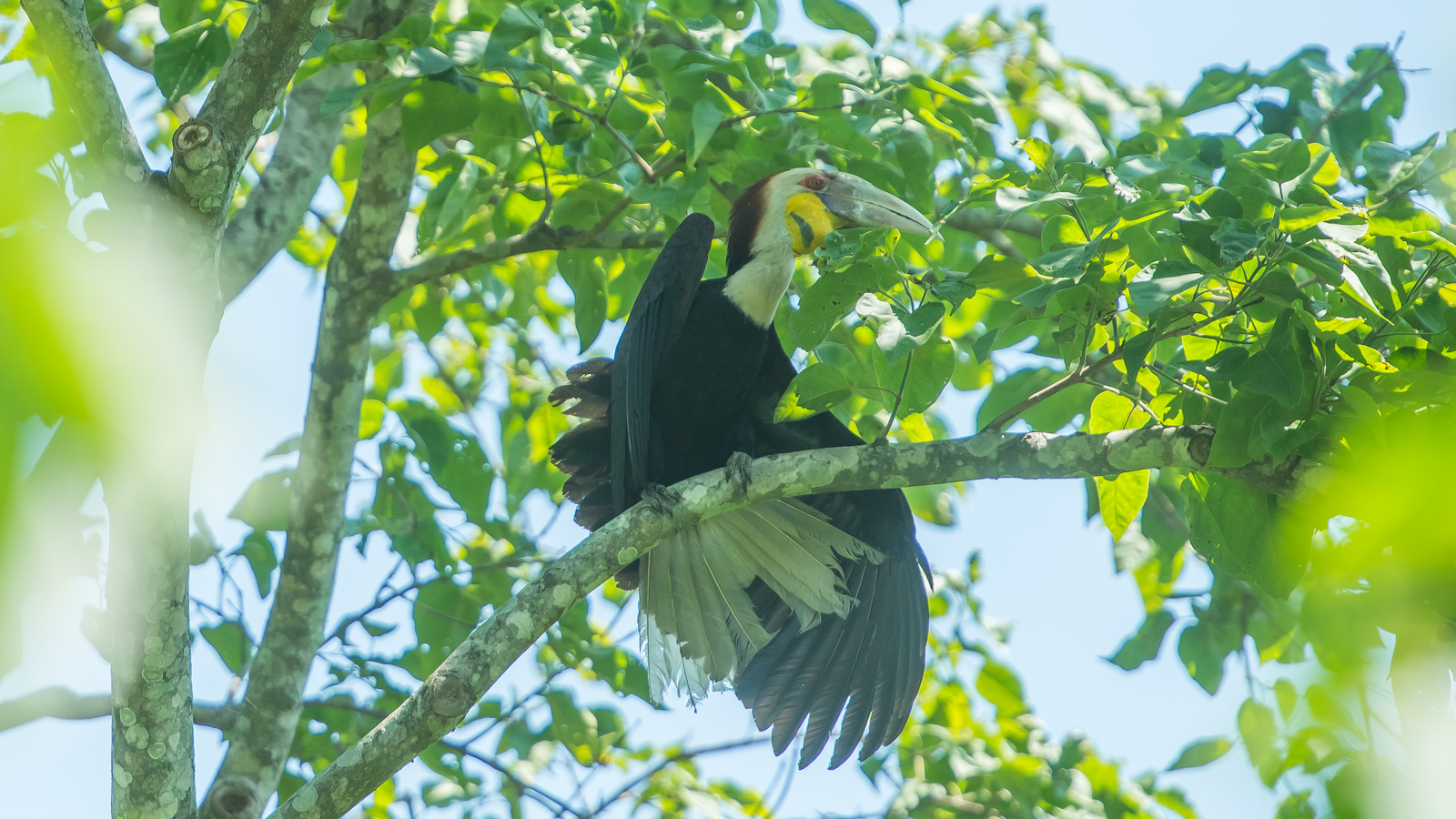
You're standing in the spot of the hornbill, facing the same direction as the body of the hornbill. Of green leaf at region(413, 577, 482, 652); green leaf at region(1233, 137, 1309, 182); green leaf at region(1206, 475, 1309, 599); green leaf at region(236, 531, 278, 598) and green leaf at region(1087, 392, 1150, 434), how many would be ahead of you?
3

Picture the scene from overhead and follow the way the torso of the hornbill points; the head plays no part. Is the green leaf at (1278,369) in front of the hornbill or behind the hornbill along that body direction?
in front

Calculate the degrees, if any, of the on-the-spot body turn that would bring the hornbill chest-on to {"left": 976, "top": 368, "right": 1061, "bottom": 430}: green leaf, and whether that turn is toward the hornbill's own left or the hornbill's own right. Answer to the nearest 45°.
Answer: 0° — it already faces it

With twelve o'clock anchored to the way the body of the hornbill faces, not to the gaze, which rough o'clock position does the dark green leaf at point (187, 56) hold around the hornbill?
The dark green leaf is roughly at 3 o'clock from the hornbill.

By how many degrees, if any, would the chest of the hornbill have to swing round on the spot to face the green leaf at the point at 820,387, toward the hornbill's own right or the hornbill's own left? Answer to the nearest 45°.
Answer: approximately 45° to the hornbill's own right

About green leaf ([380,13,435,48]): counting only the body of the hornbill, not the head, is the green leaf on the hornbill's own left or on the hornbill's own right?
on the hornbill's own right

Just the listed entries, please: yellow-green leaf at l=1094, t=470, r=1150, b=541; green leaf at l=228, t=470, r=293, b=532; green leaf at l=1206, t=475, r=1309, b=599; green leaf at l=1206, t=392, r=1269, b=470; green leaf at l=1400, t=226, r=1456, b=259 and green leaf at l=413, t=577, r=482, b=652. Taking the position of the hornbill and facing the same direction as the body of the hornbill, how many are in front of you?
4

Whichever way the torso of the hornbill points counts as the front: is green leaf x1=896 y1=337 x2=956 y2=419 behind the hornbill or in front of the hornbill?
in front

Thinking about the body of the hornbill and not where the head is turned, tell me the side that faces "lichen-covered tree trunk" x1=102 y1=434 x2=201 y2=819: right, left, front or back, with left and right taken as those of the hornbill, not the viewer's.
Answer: right

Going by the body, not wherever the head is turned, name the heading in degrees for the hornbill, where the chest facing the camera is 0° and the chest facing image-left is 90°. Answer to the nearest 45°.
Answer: approximately 315°
